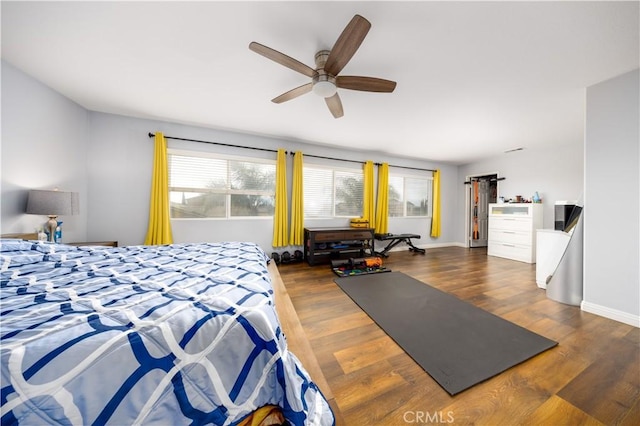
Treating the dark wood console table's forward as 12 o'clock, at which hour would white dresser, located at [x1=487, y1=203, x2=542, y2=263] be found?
The white dresser is roughly at 10 o'clock from the dark wood console table.

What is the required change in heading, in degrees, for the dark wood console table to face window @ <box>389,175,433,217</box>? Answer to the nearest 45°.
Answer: approximately 90° to its left

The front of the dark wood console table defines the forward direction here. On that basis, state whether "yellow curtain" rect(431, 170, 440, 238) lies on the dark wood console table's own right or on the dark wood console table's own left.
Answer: on the dark wood console table's own left

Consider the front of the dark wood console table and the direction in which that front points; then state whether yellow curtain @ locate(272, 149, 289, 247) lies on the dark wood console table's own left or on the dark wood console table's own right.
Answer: on the dark wood console table's own right

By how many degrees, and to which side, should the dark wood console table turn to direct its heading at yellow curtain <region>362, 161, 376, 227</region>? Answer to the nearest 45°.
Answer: approximately 90° to its left

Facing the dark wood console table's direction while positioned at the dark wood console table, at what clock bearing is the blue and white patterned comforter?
The blue and white patterned comforter is roughly at 2 o'clock from the dark wood console table.

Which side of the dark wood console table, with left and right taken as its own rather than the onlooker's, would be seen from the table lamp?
right

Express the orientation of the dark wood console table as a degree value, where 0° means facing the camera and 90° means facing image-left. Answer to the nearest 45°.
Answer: approximately 315°

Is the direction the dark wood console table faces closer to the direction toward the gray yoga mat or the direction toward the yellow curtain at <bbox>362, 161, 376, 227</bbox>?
the gray yoga mat

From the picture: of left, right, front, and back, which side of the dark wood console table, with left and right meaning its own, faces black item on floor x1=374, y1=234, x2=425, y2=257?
left

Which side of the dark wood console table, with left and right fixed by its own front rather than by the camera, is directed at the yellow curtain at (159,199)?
right
